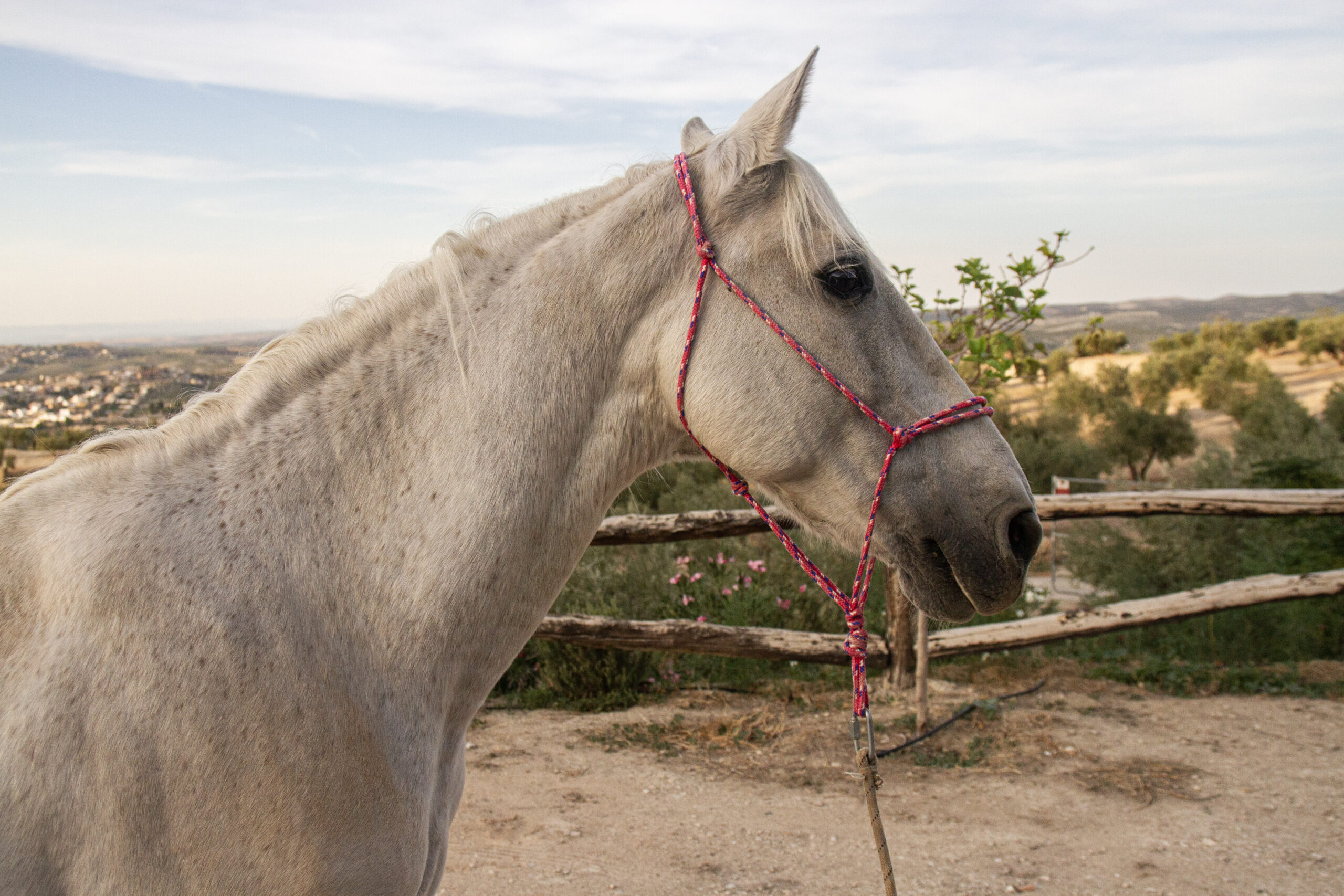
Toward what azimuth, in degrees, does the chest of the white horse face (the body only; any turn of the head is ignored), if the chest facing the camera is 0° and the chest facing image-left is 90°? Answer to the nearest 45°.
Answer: approximately 270°

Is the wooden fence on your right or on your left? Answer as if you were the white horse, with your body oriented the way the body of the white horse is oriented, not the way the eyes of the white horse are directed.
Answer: on your left

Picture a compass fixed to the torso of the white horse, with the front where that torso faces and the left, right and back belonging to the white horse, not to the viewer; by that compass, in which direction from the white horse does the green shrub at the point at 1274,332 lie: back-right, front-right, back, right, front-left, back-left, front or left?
front-left
